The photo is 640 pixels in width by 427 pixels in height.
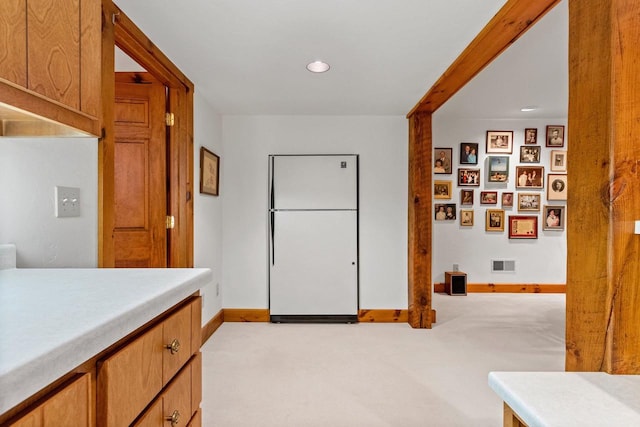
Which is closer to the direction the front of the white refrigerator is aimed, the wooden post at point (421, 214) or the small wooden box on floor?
the wooden post

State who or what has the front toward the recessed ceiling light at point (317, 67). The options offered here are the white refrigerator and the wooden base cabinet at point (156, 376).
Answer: the white refrigerator

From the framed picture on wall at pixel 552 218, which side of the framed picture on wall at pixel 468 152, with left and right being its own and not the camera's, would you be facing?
left

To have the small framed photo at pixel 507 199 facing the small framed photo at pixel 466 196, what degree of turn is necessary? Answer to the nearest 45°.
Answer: approximately 45° to its right

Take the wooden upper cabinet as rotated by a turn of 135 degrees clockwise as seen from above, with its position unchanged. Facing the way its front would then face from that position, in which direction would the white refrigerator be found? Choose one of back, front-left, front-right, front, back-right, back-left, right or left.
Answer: back-right

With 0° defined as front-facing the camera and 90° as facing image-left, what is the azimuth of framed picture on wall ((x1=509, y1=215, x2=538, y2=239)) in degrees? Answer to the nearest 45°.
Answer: approximately 0°

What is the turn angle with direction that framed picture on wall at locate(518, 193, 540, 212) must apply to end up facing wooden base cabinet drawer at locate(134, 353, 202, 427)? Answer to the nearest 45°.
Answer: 0° — it already faces it

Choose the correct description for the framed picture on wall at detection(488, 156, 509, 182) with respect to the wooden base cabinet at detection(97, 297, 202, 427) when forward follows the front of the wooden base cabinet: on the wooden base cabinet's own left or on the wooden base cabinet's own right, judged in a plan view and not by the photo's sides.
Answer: on the wooden base cabinet's own left

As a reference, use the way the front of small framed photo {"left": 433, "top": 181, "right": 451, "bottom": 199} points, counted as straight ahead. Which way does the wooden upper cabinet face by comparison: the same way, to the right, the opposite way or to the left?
to the left
